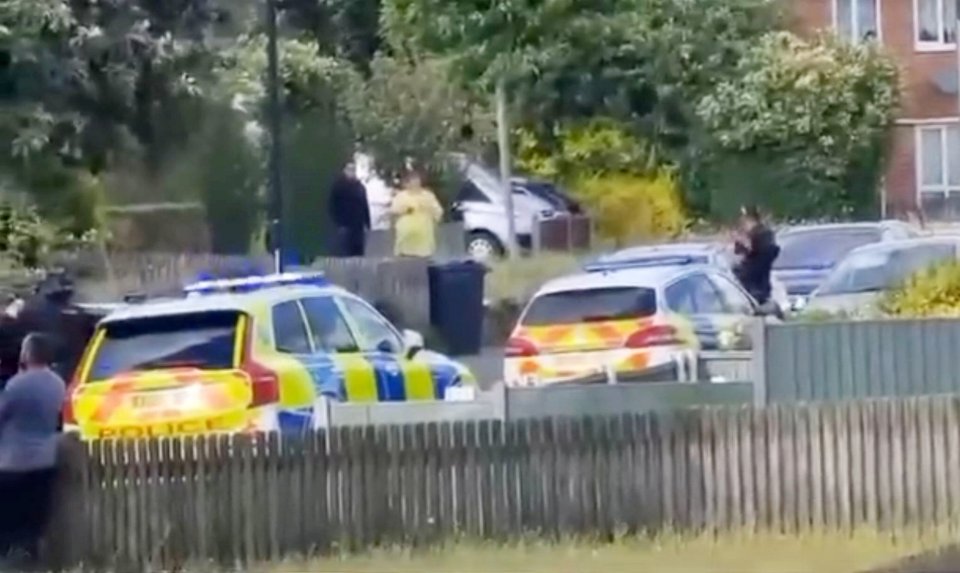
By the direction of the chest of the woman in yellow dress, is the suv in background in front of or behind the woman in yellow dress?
behind

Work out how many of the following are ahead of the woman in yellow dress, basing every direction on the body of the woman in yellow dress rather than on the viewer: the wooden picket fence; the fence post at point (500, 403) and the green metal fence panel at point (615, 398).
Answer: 3

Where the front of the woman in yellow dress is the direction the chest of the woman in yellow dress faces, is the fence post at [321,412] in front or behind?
in front

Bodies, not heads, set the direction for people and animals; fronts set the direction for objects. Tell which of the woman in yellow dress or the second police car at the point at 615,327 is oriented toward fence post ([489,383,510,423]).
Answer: the woman in yellow dress

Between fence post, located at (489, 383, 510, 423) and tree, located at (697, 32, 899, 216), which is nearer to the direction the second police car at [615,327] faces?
the tree

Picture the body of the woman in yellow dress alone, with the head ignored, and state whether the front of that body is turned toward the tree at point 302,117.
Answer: no

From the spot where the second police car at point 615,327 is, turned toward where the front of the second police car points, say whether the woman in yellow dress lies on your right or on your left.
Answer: on your left

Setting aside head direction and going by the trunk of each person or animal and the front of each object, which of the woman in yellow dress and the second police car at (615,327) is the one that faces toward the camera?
the woman in yellow dress

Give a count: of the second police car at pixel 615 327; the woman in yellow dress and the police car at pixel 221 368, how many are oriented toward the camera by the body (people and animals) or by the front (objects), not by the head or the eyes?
1

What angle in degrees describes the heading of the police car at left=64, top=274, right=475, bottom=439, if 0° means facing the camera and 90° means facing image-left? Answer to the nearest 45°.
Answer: approximately 225°

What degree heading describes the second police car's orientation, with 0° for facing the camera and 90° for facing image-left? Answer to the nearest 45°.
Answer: approximately 225°

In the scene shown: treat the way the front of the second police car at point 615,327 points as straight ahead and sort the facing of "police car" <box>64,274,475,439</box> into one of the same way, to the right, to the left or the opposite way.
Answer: the same way

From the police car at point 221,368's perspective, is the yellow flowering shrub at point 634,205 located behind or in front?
in front

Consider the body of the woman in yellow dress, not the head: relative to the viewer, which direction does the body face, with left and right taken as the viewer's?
facing the viewer

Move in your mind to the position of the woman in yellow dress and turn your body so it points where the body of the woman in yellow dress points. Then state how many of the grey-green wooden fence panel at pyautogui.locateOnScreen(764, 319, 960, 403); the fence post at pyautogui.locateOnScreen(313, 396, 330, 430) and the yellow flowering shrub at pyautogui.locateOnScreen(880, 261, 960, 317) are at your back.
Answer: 0

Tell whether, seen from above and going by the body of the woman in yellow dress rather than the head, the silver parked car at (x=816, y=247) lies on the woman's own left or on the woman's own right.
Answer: on the woman's own left

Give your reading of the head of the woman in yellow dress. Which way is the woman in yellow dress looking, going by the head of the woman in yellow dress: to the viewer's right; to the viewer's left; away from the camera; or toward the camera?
toward the camera

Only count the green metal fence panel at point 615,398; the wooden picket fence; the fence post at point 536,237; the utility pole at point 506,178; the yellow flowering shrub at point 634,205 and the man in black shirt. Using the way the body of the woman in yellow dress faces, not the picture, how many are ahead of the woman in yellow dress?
2

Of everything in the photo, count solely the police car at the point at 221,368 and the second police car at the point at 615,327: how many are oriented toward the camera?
0

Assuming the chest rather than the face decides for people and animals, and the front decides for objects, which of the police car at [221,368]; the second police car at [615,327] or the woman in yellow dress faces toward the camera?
the woman in yellow dress
